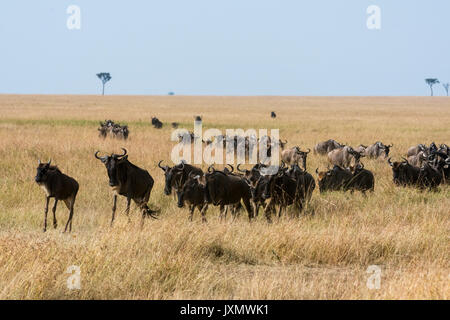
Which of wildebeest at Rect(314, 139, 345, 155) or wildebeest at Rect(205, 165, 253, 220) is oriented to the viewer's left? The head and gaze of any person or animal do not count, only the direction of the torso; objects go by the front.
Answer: wildebeest at Rect(205, 165, 253, 220)

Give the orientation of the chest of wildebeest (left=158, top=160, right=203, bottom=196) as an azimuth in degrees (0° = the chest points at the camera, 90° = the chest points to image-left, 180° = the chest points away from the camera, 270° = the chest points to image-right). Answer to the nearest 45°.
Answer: approximately 45°

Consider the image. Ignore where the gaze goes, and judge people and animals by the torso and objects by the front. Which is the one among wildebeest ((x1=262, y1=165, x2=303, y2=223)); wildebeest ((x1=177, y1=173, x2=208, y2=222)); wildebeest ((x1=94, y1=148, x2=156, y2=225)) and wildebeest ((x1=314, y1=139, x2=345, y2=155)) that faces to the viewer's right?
wildebeest ((x1=314, y1=139, x2=345, y2=155))

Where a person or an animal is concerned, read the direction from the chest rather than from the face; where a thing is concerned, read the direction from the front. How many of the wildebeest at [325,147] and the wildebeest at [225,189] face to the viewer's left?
1

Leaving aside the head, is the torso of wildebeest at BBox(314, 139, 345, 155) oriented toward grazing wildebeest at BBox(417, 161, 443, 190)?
no

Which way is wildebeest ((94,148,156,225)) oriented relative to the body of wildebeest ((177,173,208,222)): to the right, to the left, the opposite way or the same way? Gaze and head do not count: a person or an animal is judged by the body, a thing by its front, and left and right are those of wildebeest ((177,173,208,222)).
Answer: the same way

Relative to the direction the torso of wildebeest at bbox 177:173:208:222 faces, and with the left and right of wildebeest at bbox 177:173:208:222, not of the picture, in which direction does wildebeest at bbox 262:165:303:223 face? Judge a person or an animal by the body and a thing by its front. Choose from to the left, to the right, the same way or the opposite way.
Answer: the same way

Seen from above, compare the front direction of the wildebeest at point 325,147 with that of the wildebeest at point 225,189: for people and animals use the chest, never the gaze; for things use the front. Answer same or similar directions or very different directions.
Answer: very different directions

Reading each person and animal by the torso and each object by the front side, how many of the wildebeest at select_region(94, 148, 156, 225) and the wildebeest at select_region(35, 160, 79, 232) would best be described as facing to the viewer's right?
0

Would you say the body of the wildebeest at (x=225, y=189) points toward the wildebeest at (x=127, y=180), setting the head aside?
yes

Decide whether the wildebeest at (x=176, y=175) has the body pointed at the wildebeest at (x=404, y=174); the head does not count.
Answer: no

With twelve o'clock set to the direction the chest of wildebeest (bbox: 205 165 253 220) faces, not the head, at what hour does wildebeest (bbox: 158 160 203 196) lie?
wildebeest (bbox: 158 160 203 196) is roughly at 1 o'clock from wildebeest (bbox: 205 165 253 220).

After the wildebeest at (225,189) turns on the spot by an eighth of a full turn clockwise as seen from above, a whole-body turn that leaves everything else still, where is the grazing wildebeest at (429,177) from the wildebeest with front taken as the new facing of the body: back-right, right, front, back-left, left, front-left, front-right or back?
right

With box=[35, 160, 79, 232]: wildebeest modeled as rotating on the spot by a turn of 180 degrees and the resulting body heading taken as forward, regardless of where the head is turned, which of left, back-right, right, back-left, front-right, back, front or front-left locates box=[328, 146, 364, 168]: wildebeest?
front

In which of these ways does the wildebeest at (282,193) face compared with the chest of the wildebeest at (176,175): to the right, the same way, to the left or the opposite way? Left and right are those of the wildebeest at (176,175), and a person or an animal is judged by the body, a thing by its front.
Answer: the same way

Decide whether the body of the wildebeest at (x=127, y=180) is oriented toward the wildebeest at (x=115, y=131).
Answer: no

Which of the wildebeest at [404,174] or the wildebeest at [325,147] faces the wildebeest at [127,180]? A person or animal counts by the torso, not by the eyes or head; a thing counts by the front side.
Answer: the wildebeest at [404,174]

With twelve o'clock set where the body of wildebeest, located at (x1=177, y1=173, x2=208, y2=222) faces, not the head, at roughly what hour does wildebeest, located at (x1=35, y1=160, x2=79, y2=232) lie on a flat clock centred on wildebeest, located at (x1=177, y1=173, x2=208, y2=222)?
wildebeest, located at (x1=35, y1=160, x2=79, y2=232) is roughly at 1 o'clock from wildebeest, located at (x1=177, y1=173, x2=208, y2=222).

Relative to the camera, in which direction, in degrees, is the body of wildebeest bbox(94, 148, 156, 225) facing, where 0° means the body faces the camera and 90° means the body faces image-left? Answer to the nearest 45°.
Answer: approximately 45°

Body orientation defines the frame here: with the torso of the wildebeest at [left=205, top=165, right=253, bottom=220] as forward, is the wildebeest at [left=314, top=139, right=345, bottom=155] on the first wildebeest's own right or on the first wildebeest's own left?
on the first wildebeest's own right

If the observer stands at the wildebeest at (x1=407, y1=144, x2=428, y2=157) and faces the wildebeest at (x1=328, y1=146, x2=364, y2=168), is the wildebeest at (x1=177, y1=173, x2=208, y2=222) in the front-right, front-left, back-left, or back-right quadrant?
front-left
